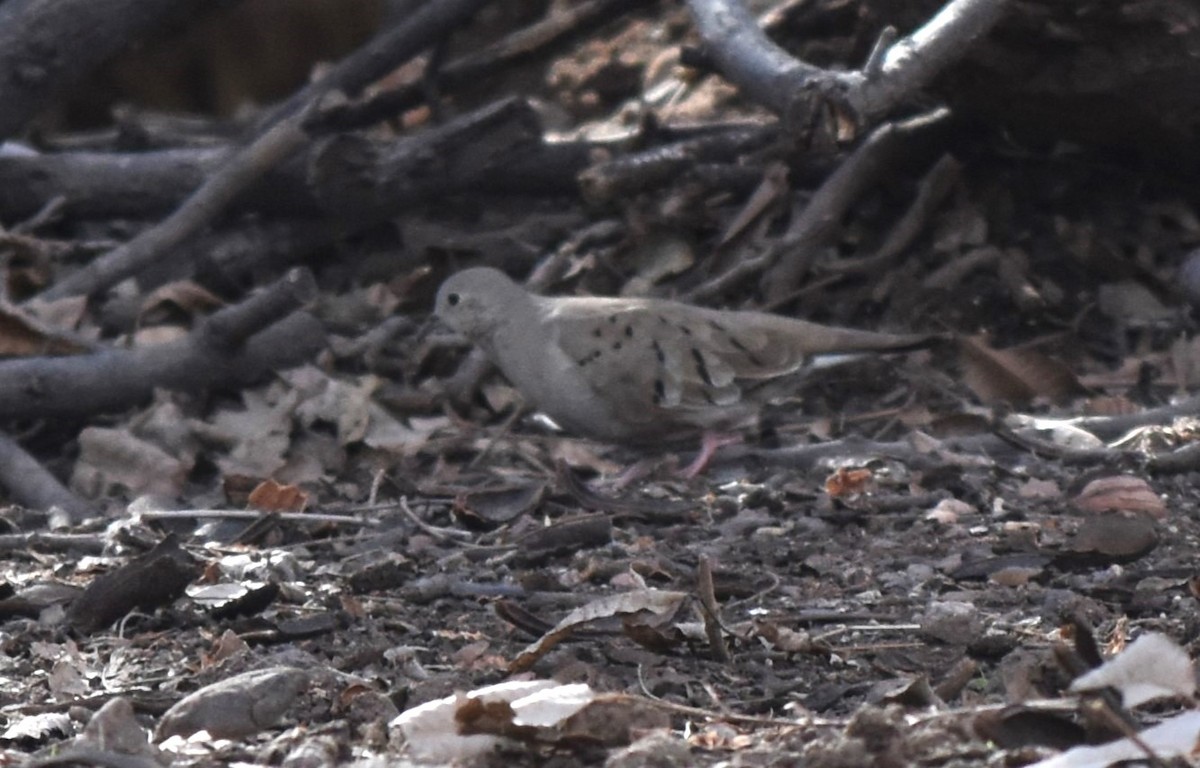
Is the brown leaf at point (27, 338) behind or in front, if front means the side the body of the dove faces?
in front

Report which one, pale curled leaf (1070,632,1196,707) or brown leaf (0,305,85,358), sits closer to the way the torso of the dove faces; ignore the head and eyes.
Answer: the brown leaf

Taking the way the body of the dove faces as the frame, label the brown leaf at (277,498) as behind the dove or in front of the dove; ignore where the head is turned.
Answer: in front

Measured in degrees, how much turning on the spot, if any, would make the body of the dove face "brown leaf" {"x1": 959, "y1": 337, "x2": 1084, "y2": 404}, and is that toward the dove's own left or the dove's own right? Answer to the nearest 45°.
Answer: approximately 180°

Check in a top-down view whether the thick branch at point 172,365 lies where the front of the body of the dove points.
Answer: yes

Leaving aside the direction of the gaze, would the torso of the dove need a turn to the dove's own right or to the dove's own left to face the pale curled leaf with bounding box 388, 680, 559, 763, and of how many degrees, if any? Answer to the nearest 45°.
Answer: approximately 90° to the dove's own left

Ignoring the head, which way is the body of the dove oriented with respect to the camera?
to the viewer's left

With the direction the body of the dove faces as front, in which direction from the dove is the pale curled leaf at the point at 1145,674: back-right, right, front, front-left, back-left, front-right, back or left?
left

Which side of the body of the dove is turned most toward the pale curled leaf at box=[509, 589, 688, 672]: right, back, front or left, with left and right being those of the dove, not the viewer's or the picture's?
left
